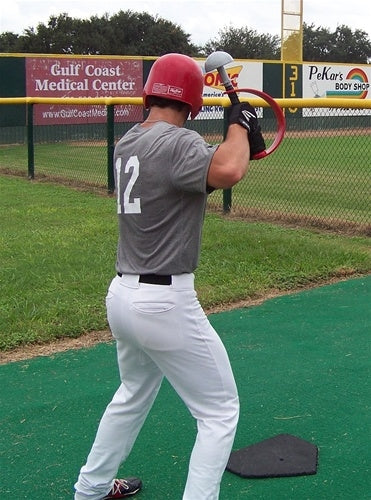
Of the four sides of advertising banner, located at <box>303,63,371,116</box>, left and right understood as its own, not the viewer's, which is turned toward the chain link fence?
front

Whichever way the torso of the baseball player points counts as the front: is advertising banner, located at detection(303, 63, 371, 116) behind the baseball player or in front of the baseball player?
in front

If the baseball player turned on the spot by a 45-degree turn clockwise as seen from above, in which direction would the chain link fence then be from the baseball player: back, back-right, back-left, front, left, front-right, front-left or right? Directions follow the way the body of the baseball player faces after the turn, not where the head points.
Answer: left

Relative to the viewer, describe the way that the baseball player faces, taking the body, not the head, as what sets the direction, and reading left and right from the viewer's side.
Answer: facing away from the viewer and to the right of the viewer

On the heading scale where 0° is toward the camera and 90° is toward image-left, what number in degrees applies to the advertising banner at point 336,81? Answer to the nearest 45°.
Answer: approximately 0°

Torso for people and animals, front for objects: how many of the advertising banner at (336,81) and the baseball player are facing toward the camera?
1

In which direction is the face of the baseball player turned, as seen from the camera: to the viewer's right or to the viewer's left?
to the viewer's right

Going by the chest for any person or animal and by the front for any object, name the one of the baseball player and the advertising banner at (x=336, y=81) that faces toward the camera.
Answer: the advertising banner
